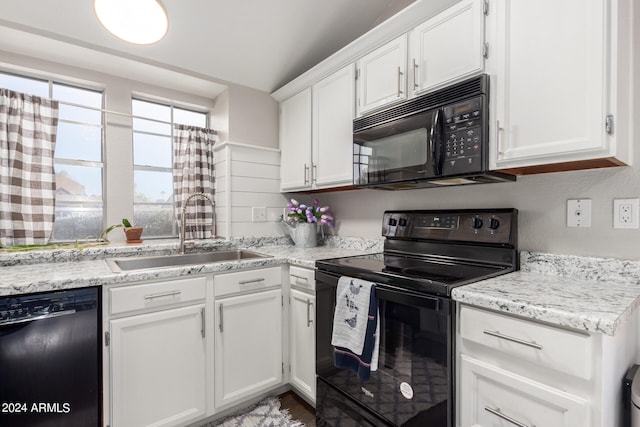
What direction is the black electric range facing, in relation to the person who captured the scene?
facing the viewer and to the left of the viewer

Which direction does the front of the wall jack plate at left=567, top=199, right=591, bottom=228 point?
toward the camera

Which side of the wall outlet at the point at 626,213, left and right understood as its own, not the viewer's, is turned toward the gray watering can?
right

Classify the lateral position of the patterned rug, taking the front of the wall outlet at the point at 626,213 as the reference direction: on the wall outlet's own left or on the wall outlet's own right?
on the wall outlet's own right

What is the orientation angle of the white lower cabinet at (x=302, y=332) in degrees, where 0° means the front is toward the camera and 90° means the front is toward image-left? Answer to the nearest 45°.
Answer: approximately 45°

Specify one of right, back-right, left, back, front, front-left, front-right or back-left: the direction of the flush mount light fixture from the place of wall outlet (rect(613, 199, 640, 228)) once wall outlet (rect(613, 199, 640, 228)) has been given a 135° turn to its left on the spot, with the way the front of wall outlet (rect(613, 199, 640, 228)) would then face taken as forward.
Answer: back

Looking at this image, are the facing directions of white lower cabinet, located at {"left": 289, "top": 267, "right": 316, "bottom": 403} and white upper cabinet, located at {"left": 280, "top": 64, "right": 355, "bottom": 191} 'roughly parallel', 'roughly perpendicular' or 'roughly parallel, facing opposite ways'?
roughly parallel

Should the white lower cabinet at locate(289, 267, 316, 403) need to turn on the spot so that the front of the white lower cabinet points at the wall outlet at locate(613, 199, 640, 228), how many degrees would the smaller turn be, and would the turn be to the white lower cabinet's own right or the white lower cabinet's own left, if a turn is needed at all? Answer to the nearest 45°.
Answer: approximately 90° to the white lower cabinet's own left

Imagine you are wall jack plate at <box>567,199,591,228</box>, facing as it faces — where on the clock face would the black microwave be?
The black microwave is roughly at 2 o'clock from the wall jack plate.

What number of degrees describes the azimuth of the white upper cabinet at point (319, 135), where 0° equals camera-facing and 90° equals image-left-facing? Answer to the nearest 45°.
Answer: approximately 45°

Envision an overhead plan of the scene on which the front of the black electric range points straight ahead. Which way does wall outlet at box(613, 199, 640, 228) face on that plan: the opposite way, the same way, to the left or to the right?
the same way

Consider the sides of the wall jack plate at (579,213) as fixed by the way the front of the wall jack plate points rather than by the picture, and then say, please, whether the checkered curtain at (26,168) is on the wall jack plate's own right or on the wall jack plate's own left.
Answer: on the wall jack plate's own right

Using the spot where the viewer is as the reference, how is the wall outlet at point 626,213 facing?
facing the viewer

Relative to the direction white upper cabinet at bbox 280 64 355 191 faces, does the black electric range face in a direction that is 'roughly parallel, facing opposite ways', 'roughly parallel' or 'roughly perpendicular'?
roughly parallel

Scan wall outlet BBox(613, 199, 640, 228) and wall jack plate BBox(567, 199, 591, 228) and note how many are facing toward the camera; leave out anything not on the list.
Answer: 2

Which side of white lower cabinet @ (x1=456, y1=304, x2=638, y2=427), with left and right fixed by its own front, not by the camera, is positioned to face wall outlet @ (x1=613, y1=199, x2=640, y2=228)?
back

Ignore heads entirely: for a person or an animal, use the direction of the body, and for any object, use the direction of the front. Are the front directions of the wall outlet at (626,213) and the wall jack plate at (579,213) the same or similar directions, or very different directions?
same or similar directions
